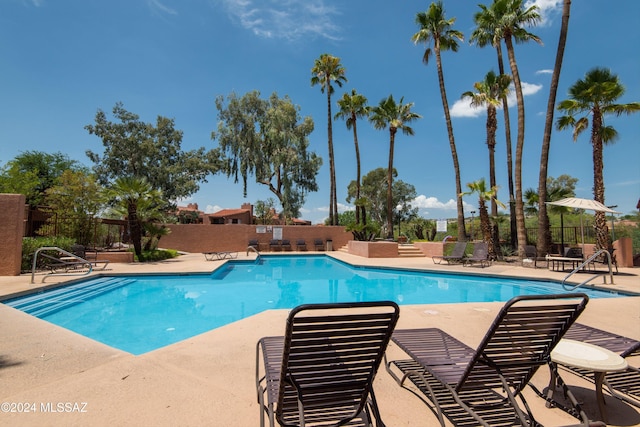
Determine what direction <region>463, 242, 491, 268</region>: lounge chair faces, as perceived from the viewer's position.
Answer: facing the viewer and to the left of the viewer

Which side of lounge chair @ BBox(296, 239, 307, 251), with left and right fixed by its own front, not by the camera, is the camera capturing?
front

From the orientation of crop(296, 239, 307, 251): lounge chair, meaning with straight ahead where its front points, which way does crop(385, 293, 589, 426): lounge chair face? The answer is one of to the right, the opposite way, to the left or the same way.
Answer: the opposite way

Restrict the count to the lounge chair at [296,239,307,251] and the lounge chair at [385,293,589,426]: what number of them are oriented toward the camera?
1

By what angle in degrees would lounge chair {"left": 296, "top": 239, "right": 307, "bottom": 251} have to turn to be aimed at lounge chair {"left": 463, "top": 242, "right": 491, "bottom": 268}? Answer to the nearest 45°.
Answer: approximately 45° to its left

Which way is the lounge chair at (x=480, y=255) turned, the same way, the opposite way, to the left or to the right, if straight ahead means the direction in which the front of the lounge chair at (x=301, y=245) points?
to the right

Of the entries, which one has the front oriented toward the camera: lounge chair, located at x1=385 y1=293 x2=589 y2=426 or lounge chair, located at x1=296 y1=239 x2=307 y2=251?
lounge chair, located at x1=296 y1=239 x2=307 y2=251

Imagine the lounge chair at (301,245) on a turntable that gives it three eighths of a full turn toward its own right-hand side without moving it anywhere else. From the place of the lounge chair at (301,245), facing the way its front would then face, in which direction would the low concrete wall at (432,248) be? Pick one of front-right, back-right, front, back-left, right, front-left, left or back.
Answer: back

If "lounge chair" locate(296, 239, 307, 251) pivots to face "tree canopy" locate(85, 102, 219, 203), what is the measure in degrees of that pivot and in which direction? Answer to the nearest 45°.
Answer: approximately 90° to its right

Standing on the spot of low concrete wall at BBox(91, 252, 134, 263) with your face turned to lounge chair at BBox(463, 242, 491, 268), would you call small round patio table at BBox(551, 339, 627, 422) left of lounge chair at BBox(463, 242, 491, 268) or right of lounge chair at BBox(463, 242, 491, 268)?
right

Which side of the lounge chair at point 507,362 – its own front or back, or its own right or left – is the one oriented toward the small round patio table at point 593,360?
right

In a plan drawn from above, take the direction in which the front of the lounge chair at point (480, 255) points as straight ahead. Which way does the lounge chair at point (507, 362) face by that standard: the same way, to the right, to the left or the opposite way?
to the right

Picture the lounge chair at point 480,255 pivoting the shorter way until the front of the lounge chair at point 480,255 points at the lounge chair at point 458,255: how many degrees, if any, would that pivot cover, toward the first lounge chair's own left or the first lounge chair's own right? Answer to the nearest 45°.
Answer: approximately 90° to the first lounge chair's own right

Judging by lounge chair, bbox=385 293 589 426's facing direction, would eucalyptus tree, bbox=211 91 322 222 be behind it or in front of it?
in front

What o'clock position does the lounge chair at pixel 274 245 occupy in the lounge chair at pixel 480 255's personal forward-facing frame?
the lounge chair at pixel 274 245 is roughly at 2 o'clock from the lounge chair at pixel 480 255.

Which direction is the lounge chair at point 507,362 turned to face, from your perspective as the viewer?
facing away from the viewer and to the left of the viewer
